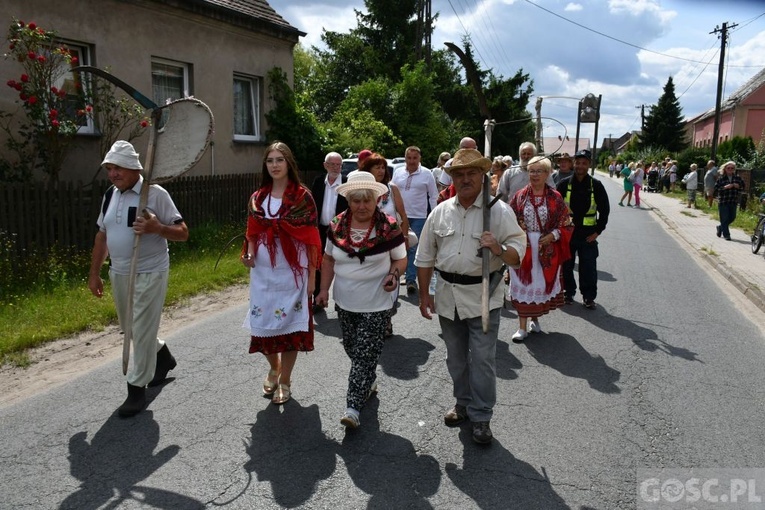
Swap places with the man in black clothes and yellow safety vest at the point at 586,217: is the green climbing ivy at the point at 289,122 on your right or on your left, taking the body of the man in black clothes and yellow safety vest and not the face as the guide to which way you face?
on your right

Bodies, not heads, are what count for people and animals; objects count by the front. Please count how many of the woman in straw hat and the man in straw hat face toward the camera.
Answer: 2

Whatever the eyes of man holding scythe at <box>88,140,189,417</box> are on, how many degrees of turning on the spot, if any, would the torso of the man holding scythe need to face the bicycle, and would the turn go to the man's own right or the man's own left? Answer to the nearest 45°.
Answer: approximately 135° to the man's own left

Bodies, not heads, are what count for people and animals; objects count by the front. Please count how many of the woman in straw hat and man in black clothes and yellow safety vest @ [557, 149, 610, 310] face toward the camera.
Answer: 2

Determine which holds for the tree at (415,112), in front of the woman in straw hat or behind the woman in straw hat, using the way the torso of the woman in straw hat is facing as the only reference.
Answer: behind

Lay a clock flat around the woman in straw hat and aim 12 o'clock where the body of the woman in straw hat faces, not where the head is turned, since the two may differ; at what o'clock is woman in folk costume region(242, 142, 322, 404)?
The woman in folk costume is roughly at 4 o'clock from the woman in straw hat.

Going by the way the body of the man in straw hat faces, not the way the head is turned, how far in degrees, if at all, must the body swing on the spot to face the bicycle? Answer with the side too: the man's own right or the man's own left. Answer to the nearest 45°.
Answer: approximately 135° to the man's own left
